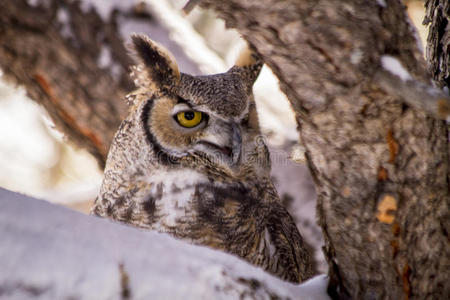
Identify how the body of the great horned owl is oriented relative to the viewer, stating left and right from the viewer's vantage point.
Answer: facing the viewer and to the right of the viewer
